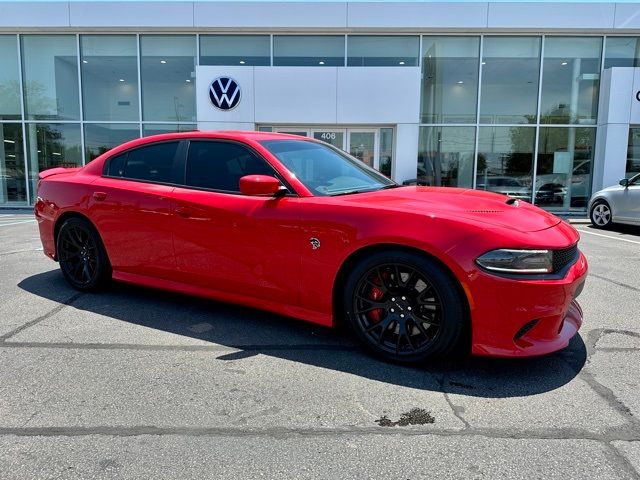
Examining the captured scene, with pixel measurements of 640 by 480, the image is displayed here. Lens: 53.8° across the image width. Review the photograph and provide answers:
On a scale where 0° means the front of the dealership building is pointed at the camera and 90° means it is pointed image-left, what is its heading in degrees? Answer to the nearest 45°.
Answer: approximately 0°

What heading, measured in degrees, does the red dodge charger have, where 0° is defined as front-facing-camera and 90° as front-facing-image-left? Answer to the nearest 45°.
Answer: approximately 315°

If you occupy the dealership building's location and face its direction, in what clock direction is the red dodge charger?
The red dodge charger is roughly at 12 o'clock from the dealership building.

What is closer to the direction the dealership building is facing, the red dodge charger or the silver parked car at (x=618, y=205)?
the red dodge charger

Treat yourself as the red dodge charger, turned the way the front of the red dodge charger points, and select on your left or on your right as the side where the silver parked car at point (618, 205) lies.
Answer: on your left

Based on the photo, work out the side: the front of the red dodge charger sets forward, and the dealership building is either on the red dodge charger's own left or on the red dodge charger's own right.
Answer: on the red dodge charger's own left
